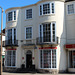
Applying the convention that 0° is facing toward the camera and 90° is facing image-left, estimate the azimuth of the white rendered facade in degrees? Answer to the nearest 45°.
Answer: approximately 45°
